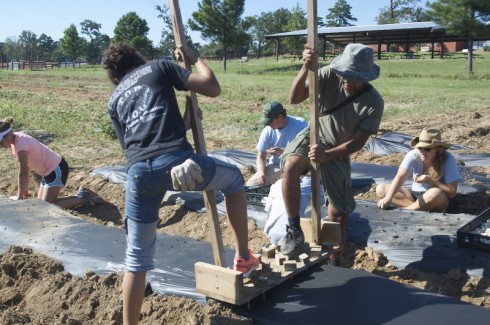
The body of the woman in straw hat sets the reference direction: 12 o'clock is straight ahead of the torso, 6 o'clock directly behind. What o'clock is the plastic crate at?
The plastic crate is roughly at 10 o'clock from the woman in straw hat.

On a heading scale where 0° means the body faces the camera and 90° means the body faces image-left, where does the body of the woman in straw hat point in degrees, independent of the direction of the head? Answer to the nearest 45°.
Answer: approximately 45°

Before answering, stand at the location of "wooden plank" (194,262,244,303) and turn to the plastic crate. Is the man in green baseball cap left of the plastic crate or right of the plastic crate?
left

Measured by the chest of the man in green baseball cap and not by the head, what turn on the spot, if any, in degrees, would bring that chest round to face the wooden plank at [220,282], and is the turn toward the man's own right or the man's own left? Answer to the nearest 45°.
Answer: approximately 45° to the man's own left

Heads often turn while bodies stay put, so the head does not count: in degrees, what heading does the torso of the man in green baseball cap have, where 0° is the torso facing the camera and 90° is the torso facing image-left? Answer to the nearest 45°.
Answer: approximately 45°
